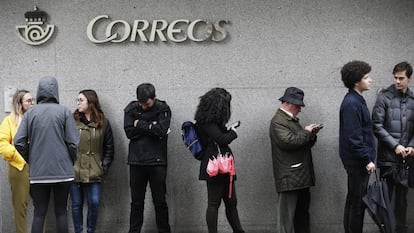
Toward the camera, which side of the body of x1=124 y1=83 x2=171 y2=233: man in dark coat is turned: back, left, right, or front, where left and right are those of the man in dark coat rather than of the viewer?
front

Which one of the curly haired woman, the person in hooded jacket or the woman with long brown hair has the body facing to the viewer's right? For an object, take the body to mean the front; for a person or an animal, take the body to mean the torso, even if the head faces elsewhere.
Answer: the curly haired woman

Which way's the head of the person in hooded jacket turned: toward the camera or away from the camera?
away from the camera

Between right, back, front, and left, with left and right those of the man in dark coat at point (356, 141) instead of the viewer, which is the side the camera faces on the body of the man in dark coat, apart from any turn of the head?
right

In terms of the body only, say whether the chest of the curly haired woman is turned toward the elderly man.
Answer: yes

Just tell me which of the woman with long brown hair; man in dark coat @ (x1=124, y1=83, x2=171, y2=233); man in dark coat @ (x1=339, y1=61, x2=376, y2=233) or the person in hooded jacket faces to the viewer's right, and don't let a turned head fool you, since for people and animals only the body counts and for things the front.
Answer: man in dark coat @ (x1=339, y1=61, x2=376, y2=233)

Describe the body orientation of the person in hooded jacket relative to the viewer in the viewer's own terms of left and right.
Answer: facing away from the viewer

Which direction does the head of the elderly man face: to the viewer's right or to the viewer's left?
to the viewer's right

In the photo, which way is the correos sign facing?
toward the camera

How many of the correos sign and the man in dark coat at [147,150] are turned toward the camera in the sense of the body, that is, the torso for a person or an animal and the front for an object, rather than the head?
2

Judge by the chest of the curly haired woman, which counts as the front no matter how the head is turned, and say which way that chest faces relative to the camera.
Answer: to the viewer's right

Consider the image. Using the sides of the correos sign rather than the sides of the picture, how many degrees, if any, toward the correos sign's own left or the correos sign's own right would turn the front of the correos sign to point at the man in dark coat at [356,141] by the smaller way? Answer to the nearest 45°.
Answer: approximately 45° to the correos sign's own left

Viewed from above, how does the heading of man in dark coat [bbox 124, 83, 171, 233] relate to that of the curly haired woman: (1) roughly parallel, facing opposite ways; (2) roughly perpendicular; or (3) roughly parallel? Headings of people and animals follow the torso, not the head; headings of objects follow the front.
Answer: roughly perpendicular

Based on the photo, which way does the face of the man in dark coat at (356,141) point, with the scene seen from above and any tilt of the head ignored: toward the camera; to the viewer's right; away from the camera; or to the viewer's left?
to the viewer's right
